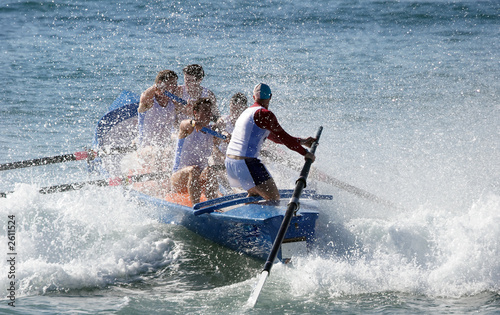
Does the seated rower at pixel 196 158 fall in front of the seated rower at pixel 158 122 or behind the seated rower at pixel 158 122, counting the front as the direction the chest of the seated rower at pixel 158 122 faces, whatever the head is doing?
in front

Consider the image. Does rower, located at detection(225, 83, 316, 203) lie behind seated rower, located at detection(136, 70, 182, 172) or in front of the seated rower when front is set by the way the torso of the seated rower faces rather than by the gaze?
in front

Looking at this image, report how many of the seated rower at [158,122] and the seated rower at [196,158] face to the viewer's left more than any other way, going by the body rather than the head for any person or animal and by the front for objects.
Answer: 0

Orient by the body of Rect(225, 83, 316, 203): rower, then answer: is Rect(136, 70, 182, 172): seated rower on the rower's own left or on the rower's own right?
on the rower's own left

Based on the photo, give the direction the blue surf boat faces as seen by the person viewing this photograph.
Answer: facing away from the viewer and to the left of the viewer

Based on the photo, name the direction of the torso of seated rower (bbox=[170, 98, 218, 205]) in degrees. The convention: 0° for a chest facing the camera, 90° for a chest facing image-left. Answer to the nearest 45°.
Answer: approximately 315°

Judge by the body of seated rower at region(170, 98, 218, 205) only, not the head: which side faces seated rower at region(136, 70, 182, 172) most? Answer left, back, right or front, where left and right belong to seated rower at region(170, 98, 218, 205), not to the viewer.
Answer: back

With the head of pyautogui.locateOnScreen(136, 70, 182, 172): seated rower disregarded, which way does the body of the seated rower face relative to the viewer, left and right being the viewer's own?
facing the viewer and to the right of the viewer
